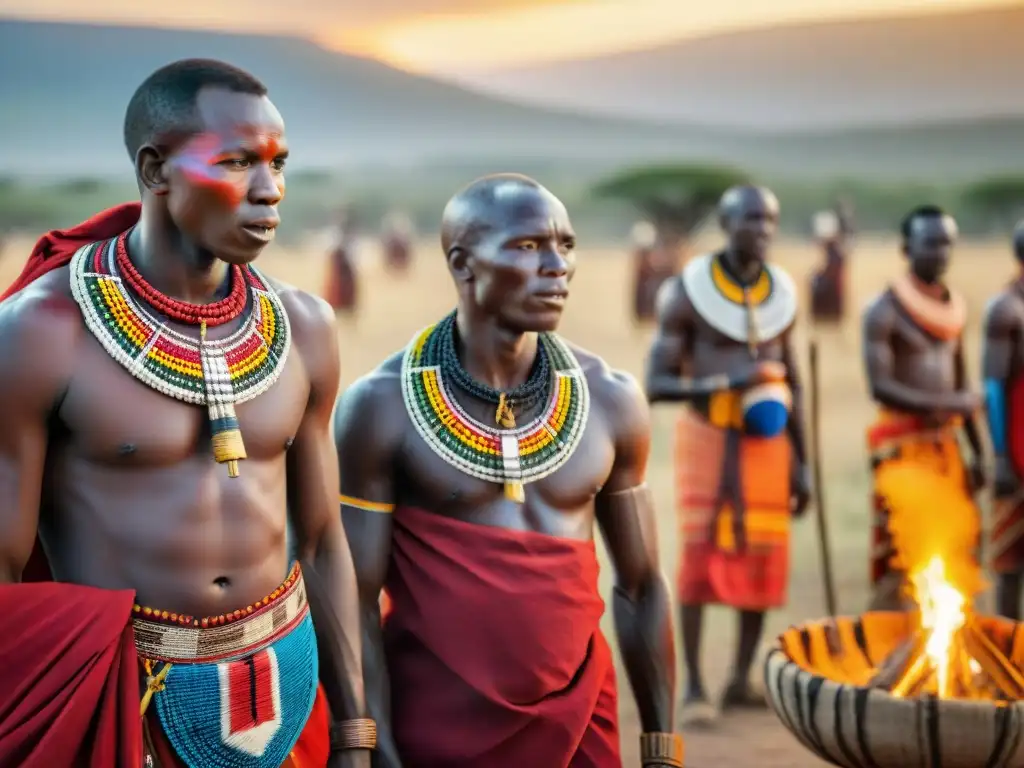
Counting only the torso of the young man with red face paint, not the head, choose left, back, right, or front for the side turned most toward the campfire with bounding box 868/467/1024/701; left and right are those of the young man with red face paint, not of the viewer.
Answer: left

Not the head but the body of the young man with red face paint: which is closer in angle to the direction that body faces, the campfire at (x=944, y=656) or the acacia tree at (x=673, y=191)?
the campfire

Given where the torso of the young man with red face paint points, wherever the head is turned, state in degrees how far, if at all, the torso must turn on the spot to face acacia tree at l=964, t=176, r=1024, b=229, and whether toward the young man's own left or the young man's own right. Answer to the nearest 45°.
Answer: approximately 90° to the young man's own left

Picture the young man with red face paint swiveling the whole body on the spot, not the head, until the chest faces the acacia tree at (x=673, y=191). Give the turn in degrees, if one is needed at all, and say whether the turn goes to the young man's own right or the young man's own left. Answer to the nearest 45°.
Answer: approximately 135° to the young man's own left

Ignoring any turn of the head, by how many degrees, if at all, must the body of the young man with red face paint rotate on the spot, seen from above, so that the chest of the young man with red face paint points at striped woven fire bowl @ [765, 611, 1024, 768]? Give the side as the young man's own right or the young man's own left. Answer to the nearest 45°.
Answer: approximately 90° to the young man's own left

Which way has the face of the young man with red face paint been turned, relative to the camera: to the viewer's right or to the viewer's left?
to the viewer's right

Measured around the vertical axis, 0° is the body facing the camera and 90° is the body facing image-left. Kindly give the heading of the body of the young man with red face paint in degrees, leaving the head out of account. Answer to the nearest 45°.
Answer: approximately 315°

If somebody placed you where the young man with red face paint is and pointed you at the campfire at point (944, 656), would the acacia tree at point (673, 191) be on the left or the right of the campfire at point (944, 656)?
left
